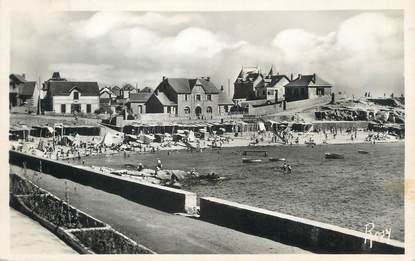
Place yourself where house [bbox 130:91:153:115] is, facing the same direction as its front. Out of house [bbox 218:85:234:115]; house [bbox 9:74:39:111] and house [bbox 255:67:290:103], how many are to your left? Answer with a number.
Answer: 2

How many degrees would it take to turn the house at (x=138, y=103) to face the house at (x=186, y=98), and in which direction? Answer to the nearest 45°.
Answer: approximately 90° to its left

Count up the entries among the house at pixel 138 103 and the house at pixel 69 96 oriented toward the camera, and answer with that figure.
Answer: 2

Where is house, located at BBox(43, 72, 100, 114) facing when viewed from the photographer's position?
facing the viewer

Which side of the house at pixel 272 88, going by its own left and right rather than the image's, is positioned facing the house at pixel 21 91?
right

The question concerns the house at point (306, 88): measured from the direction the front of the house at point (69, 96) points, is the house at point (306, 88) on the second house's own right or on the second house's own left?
on the second house's own left

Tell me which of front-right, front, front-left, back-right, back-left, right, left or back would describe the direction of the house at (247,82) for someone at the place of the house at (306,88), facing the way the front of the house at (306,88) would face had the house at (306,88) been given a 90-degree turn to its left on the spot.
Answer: back

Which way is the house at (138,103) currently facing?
toward the camera

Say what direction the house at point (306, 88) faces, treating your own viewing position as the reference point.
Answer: facing the viewer and to the right of the viewer

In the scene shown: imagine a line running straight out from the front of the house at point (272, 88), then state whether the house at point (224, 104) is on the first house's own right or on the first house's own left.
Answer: on the first house's own right
